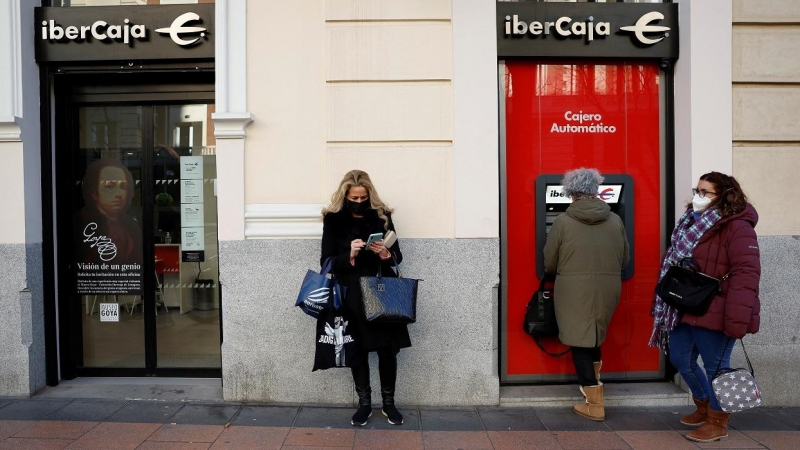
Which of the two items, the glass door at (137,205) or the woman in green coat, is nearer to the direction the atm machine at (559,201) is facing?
the woman in green coat

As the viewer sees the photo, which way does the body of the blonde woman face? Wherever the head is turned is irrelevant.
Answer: toward the camera

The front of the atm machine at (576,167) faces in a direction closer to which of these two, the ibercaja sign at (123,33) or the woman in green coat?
the woman in green coat

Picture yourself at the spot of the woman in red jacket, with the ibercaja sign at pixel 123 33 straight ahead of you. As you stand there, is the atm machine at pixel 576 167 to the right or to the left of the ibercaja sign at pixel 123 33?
right

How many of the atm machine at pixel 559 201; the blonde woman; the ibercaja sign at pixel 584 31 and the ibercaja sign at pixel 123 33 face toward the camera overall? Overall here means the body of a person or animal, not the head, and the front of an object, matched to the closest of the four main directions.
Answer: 4

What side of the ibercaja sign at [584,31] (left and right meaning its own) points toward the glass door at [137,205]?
right

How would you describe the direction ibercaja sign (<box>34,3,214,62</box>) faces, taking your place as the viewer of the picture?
facing the viewer

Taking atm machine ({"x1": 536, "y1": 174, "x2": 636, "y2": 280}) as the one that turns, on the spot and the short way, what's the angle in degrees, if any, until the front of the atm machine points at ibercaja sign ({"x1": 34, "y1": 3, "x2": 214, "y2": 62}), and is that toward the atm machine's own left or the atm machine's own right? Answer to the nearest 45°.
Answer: approximately 90° to the atm machine's own right

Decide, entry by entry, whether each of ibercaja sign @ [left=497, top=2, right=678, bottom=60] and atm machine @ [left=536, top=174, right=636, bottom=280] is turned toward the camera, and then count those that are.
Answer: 2

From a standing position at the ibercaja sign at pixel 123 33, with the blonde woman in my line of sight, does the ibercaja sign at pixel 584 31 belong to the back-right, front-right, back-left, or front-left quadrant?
front-left

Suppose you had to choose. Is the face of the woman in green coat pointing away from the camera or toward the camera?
away from the camera

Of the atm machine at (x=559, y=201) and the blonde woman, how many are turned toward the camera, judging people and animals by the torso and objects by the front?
2

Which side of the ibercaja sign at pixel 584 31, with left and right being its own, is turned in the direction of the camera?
front

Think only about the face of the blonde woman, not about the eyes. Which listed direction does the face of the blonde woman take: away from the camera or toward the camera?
toward the camera

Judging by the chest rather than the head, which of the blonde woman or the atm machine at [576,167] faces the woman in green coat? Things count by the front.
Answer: the atm machine
